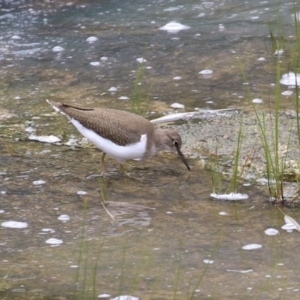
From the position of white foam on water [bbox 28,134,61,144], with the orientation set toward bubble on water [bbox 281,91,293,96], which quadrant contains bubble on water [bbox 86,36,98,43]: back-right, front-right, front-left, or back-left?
front-left

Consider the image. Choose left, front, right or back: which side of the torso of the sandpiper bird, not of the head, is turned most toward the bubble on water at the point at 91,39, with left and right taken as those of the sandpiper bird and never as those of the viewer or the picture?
left

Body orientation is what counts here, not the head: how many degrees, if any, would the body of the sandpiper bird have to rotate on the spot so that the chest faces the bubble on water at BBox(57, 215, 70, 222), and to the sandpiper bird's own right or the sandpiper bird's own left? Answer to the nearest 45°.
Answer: approximately 135° to the sandpiper bird's own right

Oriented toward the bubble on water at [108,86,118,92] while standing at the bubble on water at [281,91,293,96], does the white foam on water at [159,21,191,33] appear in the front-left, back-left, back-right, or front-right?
front-right

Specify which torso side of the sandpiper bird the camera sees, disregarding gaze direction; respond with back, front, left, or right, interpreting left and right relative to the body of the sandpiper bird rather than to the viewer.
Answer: right

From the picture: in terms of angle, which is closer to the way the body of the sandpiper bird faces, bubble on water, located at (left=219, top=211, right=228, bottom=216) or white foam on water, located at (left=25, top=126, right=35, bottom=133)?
the bubble on water

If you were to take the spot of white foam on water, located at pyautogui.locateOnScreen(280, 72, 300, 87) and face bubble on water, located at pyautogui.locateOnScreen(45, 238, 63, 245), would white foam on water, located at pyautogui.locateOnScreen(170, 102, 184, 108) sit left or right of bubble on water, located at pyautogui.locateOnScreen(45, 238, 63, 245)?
right

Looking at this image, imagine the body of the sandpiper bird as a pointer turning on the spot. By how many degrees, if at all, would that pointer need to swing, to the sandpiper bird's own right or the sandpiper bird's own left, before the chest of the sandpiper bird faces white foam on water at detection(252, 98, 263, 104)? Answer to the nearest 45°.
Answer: approximately 45° to the sandpiper bird's own left

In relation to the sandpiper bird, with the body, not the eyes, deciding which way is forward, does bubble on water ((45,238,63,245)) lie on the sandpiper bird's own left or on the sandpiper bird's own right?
on the sandpiper bird's own right

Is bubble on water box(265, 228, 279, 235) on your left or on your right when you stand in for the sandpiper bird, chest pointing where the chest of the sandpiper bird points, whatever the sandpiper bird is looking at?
on your right

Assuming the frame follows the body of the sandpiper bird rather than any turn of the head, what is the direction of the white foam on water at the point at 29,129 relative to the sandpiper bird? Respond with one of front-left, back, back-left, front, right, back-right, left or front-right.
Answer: back-left

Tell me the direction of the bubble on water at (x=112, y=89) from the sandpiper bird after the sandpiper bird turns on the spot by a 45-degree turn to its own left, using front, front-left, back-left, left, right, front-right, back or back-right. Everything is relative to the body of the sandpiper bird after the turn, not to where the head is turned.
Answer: front-left

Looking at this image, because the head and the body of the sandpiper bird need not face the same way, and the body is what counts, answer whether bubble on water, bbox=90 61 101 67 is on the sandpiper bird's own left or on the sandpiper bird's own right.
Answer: on the sandpiper bird's own left

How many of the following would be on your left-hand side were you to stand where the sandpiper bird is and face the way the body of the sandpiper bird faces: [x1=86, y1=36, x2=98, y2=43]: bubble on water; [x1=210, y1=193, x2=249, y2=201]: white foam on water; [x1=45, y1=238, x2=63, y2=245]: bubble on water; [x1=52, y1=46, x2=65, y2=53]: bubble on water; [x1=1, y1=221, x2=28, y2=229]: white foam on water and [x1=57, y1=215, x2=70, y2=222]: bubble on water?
2

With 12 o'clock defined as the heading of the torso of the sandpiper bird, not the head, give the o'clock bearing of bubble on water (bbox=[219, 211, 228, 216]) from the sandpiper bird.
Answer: The bubble on water is roughly at 2 o'clock from the sandpiper bird.

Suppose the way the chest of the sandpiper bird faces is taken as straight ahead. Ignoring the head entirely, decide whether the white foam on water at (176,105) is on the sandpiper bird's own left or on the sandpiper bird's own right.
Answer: on the sandpiper bird's own left
